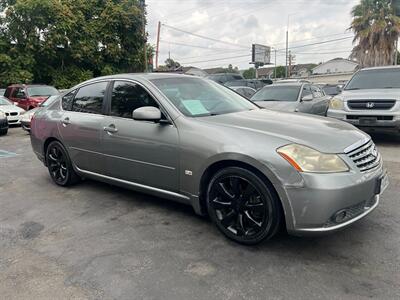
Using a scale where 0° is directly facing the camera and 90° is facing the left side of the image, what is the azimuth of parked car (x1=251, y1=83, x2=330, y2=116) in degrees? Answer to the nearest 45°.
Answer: approximately 45°

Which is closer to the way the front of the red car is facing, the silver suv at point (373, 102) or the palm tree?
the silver suv

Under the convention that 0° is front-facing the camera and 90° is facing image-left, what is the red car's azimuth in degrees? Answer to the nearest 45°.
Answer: approximately 315°

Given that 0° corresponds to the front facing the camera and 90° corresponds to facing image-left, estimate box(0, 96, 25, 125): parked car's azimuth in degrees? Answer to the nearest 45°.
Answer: approximately 315°

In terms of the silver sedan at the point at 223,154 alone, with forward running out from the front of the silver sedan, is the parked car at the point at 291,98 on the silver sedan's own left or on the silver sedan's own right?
on the silver sedan's own left

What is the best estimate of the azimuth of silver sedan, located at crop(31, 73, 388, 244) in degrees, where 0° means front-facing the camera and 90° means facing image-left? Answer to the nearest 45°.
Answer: approximately 315°
